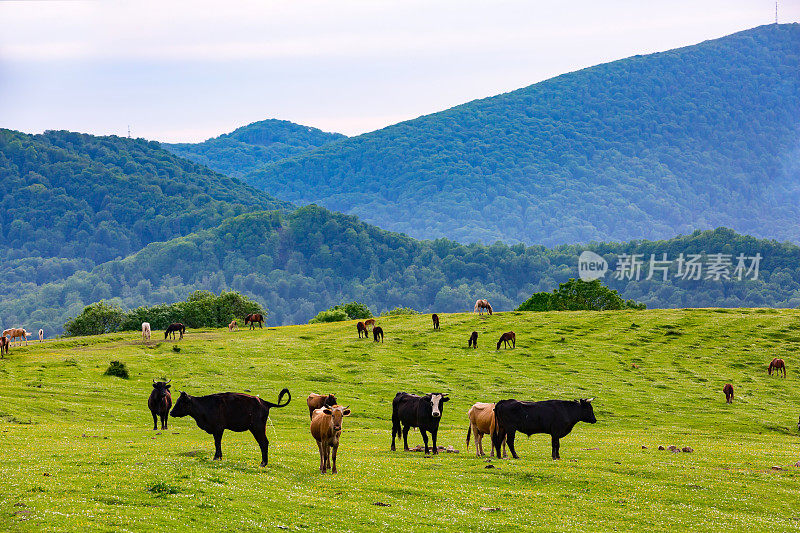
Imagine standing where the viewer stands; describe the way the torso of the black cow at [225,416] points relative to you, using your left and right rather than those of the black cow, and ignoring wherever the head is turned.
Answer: facing to the left of the viewer

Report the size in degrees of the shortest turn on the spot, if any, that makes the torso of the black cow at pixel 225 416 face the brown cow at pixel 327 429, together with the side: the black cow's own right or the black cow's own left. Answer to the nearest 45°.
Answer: approximately 180°

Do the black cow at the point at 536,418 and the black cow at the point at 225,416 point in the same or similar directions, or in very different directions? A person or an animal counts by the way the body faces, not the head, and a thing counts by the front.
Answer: very different directions

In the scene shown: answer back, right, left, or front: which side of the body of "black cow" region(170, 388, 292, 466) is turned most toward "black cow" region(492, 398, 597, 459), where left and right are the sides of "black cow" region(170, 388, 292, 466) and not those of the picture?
back

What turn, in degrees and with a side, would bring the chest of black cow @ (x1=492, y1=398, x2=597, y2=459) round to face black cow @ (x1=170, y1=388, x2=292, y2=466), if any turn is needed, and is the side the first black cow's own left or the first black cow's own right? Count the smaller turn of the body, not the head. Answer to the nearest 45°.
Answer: approximately 135° to the first black cow's own right

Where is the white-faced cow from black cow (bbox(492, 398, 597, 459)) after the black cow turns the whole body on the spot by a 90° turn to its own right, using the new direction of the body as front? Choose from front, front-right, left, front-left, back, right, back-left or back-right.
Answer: right

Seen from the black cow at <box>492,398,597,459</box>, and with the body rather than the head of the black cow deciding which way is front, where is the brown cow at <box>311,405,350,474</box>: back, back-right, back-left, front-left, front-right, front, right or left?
back-right

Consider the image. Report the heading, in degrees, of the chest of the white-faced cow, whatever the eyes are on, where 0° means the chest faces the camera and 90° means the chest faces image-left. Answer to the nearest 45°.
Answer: approximately 315°

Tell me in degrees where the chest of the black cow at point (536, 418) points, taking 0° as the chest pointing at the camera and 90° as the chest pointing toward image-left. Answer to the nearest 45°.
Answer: approximately 270°

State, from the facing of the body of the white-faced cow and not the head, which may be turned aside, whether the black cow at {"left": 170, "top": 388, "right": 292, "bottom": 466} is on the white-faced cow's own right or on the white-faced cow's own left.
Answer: on the white-faced cow's own right

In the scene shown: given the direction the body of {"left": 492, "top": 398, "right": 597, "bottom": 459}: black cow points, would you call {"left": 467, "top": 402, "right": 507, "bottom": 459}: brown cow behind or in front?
behind

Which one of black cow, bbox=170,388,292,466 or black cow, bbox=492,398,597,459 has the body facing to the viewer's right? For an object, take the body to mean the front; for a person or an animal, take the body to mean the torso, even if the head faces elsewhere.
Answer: black cow, bbox=492,398,597,459

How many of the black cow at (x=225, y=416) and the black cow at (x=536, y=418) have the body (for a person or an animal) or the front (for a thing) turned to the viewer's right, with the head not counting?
1

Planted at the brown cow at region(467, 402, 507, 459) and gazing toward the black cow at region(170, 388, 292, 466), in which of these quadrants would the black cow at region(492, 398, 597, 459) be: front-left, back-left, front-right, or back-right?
back-left
